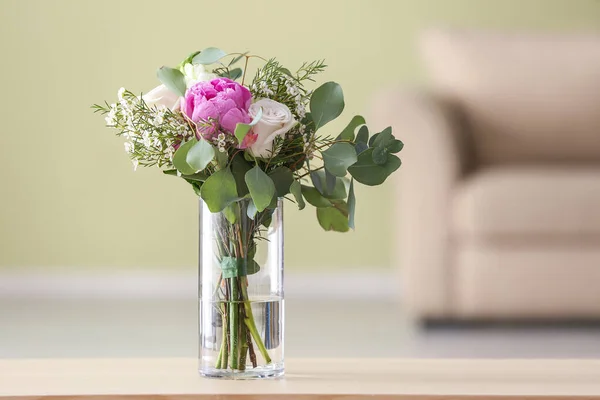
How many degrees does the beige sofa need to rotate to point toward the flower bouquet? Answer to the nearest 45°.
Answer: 0° — it already faces it

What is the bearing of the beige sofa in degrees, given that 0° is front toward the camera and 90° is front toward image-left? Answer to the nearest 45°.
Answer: approximately 0°

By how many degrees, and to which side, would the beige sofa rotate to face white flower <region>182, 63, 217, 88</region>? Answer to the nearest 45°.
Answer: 0° — it already faces it
